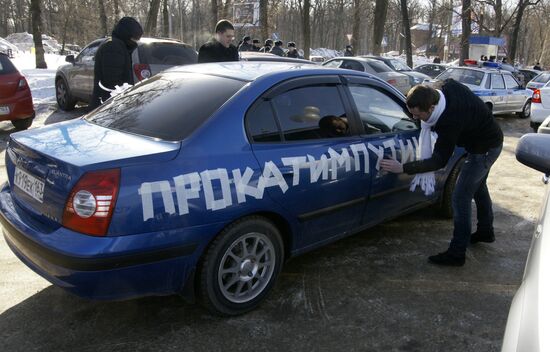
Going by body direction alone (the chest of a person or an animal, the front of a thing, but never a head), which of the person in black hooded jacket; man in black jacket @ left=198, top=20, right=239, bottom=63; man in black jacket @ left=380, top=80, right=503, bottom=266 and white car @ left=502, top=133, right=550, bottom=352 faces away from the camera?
the white car

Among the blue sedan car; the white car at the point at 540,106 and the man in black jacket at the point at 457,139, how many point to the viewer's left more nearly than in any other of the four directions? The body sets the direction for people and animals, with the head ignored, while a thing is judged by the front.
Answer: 1

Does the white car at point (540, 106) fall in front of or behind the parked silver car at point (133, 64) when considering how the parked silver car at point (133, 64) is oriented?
behind

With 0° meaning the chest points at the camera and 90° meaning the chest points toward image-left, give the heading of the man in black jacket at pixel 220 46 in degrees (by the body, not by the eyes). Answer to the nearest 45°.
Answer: approximately 315°

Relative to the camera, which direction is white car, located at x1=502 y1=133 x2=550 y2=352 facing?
away from the camera

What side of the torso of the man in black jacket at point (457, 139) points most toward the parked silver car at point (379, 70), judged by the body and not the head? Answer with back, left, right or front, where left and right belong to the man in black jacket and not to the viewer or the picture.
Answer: right

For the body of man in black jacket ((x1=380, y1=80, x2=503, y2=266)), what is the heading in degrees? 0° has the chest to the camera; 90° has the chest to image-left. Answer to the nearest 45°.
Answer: approximately 90°

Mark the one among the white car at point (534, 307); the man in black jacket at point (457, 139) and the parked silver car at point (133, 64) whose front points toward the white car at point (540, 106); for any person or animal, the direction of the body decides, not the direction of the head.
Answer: the white car at point (534, 307)

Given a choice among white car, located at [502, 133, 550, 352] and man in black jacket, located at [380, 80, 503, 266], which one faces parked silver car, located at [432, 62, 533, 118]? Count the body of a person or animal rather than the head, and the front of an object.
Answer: the white car
